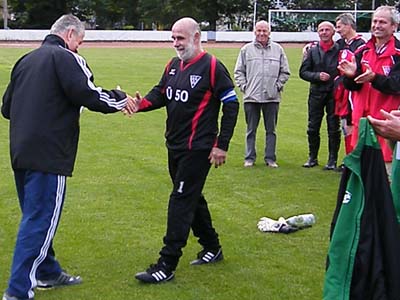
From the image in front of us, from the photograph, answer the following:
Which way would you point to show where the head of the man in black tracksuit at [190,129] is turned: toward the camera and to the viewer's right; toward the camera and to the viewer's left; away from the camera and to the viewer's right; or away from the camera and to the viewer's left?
toward the camera and to the viewer's left

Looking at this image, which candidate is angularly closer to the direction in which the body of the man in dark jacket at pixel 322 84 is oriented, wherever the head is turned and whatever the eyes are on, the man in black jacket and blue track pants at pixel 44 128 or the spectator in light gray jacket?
the man in black jacket and blue track pants

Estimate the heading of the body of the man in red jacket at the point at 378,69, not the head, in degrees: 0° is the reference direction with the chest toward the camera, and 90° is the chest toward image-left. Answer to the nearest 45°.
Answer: approximately 45°

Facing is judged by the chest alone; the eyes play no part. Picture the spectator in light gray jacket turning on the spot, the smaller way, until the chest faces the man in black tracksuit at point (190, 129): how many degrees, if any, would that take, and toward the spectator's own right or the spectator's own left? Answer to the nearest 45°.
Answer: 0° — they already face them

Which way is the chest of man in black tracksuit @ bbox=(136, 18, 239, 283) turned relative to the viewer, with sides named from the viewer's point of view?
facing the viewer and to the left of the viewer

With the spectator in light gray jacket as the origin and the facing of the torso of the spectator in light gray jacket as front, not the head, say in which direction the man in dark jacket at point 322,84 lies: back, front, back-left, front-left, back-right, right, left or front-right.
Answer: left

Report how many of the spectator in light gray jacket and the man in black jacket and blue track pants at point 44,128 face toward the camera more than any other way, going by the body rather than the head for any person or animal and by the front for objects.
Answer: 1

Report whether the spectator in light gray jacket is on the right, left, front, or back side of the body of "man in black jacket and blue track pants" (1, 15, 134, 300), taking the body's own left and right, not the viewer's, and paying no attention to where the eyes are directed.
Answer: front

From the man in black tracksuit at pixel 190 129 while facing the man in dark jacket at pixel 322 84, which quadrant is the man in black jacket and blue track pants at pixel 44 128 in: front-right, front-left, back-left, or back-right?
back-left

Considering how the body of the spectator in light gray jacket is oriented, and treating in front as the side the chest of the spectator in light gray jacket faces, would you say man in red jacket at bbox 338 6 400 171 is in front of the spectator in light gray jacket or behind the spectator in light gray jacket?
in front
